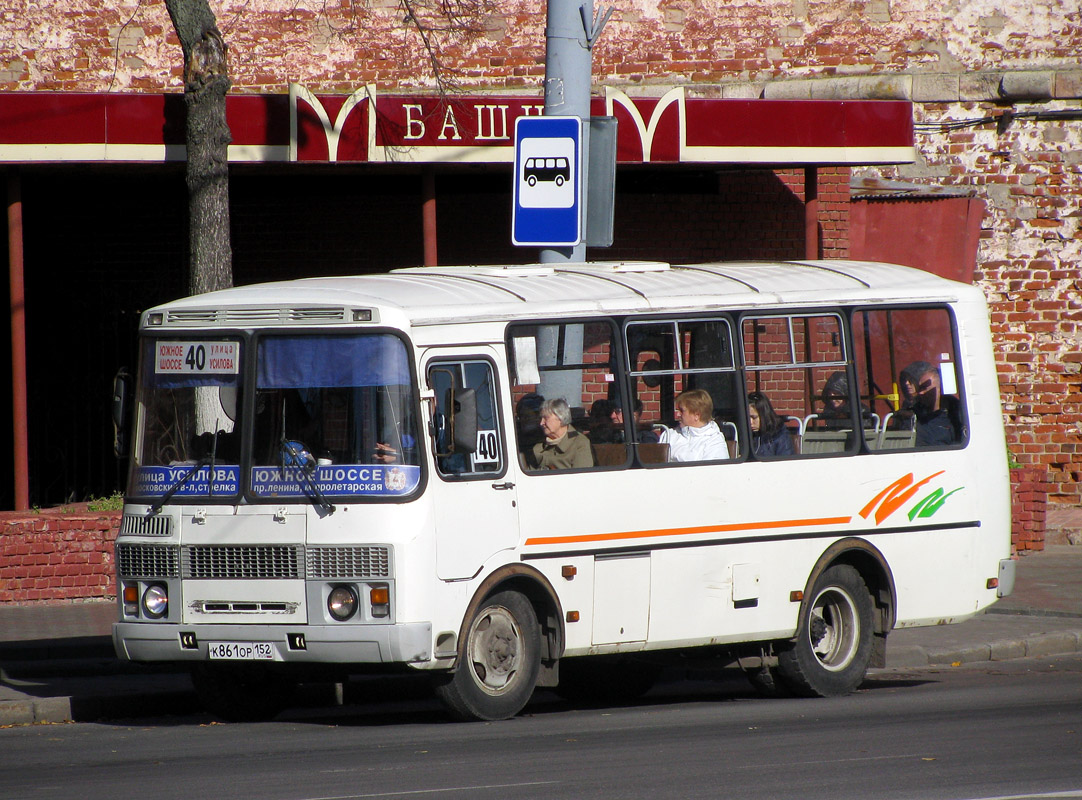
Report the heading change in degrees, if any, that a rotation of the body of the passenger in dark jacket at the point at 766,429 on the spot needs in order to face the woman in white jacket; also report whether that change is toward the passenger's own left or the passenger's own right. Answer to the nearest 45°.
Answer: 0° — they already face them

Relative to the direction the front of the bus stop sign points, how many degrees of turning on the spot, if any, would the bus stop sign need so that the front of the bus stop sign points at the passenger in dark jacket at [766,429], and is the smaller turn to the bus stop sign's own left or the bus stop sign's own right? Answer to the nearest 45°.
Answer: approximately 45° to the bus stop sign's own left

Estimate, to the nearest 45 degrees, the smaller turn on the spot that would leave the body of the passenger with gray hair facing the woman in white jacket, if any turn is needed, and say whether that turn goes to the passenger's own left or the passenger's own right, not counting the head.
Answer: approximately 180°

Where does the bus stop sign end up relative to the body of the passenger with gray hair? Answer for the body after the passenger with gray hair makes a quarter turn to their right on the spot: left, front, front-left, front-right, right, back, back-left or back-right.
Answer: front-right

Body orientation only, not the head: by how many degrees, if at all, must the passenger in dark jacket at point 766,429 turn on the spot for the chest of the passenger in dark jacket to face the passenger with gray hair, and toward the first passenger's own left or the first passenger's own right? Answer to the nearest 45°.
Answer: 0° — they already face them

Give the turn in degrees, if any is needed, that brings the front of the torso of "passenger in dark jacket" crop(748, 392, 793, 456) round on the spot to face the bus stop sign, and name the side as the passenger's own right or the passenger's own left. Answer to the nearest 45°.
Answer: approximately 90° to the passenger's own right

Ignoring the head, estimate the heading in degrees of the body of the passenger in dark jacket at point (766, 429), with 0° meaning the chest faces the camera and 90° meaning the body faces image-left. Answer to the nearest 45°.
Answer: approximately 45°
